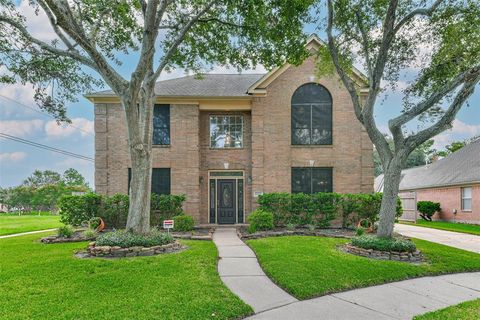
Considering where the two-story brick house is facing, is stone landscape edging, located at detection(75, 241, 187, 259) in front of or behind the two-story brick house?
in front

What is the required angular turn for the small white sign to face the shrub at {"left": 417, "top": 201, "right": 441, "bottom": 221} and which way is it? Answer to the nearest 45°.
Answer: approximately 135° to its left

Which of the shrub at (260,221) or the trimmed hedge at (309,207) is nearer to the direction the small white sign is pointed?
the shrub

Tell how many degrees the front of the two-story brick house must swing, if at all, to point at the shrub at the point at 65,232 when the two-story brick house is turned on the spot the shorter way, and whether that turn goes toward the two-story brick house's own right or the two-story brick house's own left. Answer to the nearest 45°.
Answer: approximately 45° to the two-story brick house's own right

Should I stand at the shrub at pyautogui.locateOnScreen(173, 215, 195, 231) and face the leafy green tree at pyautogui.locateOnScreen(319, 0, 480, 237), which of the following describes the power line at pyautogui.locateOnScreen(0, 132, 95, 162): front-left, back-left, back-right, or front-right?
back-left

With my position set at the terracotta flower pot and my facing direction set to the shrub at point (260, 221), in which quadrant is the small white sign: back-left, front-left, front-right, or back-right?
front-left

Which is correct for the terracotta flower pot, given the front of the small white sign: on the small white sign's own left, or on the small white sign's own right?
on the small white sign's own right

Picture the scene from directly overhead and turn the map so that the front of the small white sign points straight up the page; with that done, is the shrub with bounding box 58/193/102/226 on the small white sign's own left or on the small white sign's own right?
on the small white sign's own right

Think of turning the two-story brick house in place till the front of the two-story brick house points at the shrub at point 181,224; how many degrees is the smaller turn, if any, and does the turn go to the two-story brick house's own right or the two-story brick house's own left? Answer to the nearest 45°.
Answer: approximately 45° to the two-story brick house's own right

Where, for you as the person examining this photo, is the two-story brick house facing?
facing the viewer
